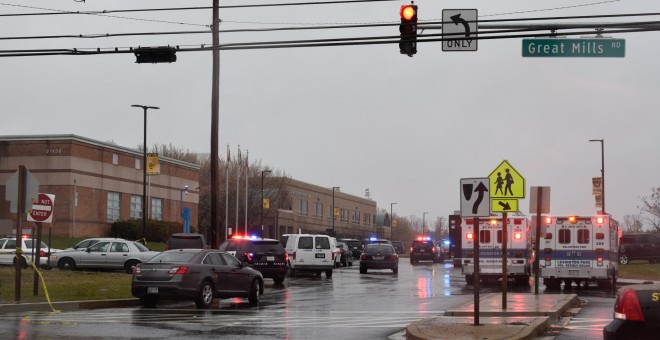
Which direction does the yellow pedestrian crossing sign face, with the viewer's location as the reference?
facing the viewer

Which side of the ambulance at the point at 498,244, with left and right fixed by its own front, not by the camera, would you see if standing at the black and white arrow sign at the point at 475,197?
back

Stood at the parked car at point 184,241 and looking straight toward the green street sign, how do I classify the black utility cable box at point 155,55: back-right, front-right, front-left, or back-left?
front-right

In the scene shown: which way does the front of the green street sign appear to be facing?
toward the camera

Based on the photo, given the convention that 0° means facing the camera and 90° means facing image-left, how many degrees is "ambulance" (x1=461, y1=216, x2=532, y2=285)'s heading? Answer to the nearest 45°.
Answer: approximately 180°

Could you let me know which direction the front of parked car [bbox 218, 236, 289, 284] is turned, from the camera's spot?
facing away from the viewer and to the left of the viewer

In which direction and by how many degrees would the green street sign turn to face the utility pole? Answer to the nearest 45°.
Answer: approximately 135° to its right

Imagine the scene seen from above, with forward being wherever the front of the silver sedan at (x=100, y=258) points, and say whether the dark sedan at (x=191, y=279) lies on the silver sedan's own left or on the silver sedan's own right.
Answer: on the silver sedan's own left
